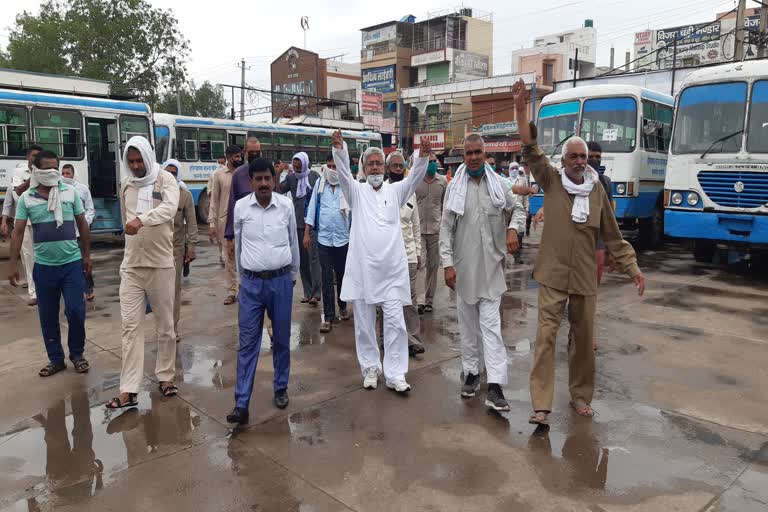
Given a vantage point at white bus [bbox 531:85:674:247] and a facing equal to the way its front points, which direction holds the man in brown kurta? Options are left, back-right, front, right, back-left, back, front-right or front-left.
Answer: front-left

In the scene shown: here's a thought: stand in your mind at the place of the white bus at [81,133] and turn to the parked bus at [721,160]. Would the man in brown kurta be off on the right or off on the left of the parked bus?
right

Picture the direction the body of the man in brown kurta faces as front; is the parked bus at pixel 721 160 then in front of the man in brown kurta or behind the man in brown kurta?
behind

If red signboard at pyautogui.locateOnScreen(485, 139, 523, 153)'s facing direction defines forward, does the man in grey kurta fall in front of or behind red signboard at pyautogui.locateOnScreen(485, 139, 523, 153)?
in front

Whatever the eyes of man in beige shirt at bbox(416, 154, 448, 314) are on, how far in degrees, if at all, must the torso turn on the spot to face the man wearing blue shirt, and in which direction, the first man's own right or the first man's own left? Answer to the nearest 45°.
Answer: approximately 45° to the first man's own right

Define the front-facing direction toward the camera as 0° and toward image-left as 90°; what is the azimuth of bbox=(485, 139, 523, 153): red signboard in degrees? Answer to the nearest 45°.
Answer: approximately 0°

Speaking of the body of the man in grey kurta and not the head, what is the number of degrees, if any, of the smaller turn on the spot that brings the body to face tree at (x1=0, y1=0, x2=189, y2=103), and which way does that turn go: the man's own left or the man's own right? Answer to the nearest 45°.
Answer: approximately 135° to the man's own right

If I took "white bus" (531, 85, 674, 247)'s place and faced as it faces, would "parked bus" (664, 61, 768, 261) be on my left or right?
on my left
